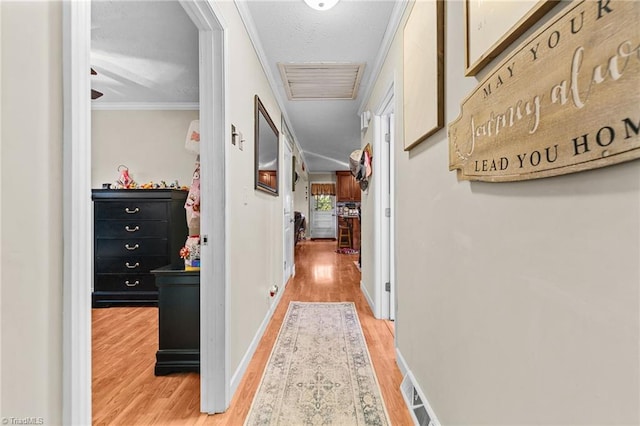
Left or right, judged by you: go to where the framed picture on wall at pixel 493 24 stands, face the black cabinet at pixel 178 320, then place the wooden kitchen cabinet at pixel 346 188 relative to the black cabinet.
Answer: right

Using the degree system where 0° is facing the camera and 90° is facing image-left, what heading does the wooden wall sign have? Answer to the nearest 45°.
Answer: approximately 45°

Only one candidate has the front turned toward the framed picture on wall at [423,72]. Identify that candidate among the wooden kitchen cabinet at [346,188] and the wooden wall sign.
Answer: the wooden kitchen cabinet

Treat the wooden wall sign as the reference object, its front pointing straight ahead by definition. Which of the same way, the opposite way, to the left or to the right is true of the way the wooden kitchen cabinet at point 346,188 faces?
to the left

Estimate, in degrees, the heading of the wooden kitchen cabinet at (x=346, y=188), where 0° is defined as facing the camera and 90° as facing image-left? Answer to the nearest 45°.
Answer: approximately 0°

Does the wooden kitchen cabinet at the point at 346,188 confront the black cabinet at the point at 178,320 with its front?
yes

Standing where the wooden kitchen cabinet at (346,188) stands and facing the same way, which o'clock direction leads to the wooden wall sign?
The wooden wall sign is roughly at 12 o'clock from the wooden kitchen cabinet.

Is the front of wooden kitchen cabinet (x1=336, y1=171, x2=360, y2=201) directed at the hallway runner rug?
yes

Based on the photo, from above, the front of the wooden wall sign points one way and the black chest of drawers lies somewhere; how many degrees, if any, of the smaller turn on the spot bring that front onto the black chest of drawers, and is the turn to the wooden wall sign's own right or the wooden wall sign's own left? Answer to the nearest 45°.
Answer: approximately 45° to the wooden wall sign's own right

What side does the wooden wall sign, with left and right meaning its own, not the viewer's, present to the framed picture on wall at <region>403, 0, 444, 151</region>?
right
